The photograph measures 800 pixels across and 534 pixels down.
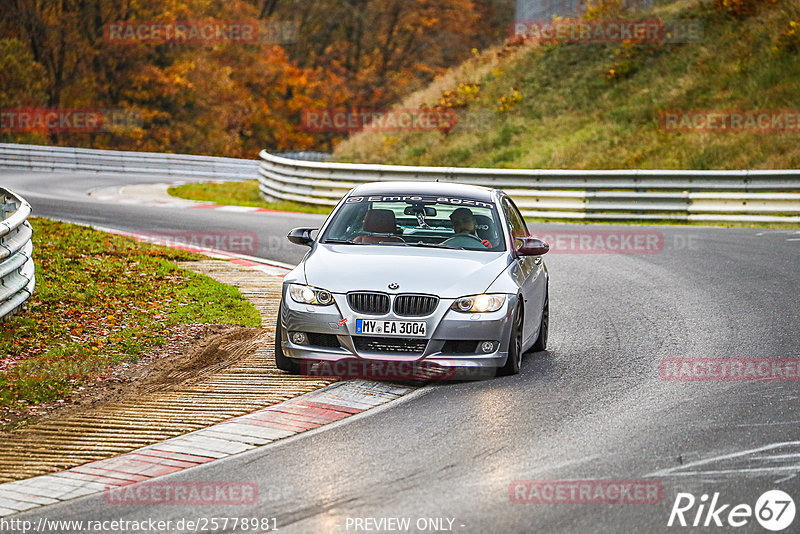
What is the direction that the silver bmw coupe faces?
toward the camera

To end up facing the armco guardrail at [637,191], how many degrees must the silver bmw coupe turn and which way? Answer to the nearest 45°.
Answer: approximately 180°

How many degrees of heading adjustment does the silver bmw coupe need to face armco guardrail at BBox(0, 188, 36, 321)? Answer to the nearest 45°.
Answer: approximately 135° to its right

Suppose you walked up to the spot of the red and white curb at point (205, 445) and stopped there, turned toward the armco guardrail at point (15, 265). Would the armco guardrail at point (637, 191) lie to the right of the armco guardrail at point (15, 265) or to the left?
right

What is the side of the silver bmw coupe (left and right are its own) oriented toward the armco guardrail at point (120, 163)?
back

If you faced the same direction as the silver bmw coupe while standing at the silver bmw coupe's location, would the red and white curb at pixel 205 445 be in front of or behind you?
in front
